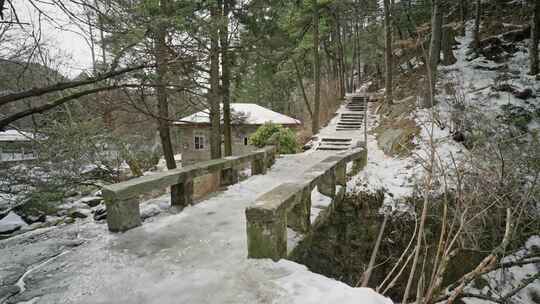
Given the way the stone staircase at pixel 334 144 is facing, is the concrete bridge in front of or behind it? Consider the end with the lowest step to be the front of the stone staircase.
in front

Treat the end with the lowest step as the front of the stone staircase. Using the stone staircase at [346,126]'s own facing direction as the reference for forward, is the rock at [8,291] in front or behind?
in front

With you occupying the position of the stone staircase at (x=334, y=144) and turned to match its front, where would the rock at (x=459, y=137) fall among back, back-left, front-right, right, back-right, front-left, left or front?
front-left

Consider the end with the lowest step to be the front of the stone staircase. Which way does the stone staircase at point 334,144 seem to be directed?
toward the camera

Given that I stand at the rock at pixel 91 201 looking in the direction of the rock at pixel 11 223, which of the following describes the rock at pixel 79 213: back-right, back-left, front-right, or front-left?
front-left

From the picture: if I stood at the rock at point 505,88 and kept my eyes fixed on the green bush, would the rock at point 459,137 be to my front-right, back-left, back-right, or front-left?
front-left

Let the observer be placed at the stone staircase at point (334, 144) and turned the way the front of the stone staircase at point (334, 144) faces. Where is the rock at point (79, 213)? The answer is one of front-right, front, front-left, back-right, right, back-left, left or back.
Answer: front-right

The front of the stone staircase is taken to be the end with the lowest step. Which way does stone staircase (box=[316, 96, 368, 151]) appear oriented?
toward the camera
